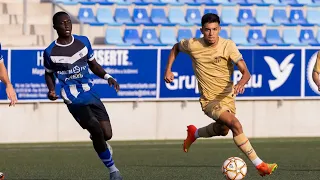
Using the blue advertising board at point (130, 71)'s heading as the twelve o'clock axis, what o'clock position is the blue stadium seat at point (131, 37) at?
The blue stadium seat is roughly at 6 o'clock from the blue advertising board.

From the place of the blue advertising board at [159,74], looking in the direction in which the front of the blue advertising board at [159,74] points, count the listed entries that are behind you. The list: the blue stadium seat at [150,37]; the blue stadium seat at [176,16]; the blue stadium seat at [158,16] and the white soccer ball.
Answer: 3

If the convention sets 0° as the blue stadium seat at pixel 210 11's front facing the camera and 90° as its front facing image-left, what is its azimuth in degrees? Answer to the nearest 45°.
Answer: approximately 0°

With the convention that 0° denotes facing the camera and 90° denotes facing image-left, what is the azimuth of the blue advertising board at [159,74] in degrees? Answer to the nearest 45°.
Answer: approximately 0°
